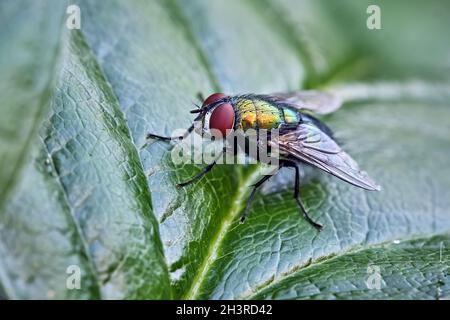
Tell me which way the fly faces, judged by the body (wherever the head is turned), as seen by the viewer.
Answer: to the viewer's left
